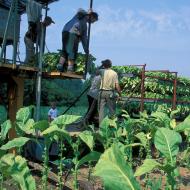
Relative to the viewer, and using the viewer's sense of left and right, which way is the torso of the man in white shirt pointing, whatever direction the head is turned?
facing away from the viewer

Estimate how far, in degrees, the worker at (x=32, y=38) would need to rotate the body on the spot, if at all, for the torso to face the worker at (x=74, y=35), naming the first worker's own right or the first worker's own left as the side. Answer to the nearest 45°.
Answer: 0° — they already face them

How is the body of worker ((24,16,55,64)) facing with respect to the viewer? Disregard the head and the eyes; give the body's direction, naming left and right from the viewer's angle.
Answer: facing to the right of the viewer

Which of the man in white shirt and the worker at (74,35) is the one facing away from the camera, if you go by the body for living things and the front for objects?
the man in white shirt
